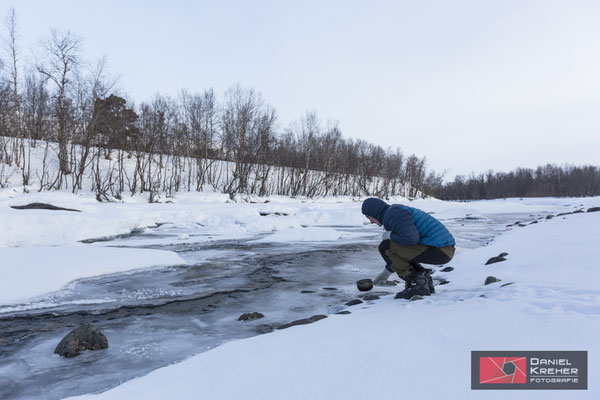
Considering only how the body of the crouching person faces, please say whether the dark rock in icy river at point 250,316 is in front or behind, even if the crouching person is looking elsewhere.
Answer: in front

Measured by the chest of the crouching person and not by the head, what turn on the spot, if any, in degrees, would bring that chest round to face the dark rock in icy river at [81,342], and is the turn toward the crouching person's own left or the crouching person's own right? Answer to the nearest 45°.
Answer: approximately 45° to the crouching person's own left

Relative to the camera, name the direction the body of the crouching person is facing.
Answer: to the viewer's left

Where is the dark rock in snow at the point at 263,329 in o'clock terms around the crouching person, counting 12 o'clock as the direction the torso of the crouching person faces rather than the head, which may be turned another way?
The dark rock in snow is roughly at 11 o'clock from the crouching person.
